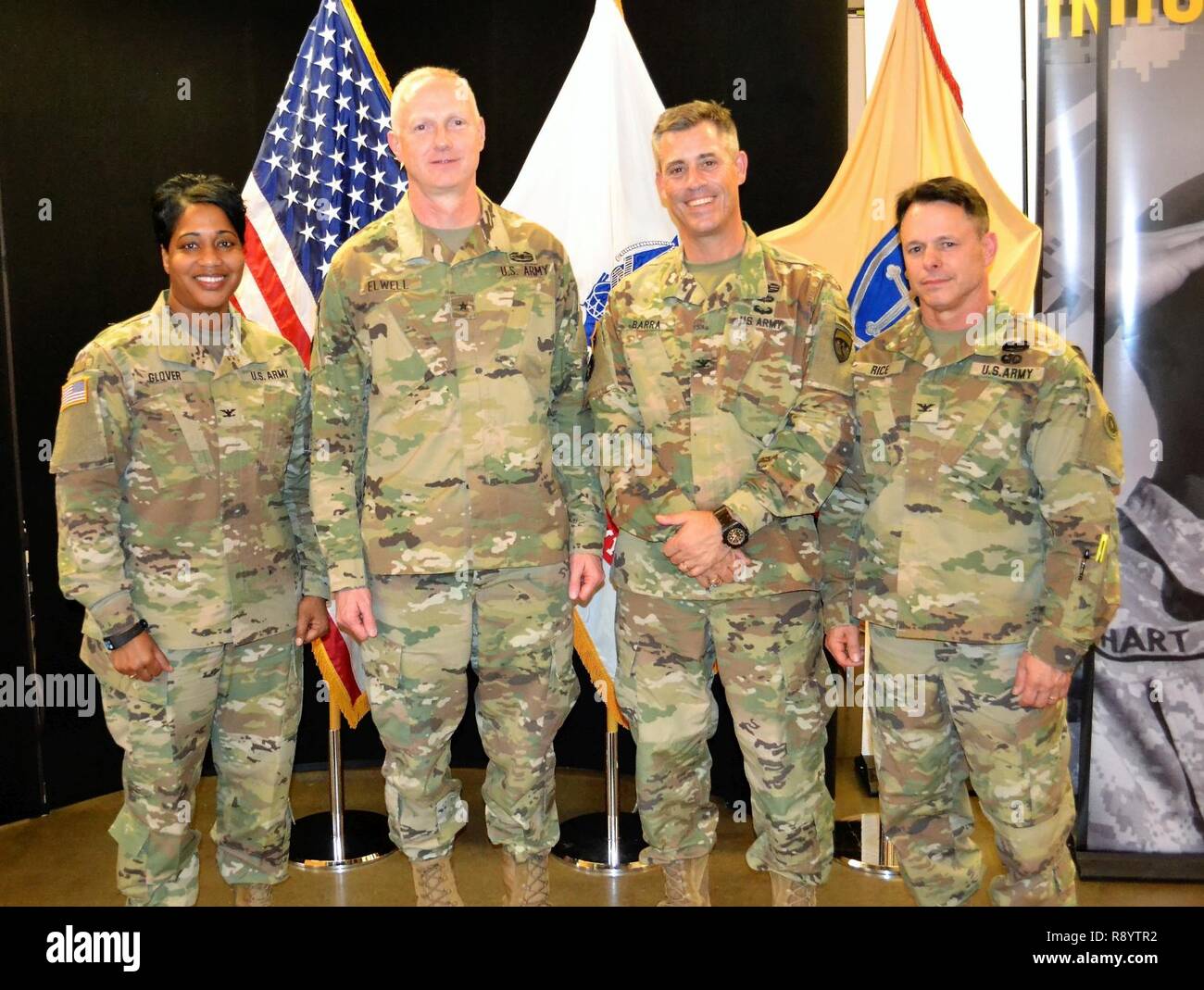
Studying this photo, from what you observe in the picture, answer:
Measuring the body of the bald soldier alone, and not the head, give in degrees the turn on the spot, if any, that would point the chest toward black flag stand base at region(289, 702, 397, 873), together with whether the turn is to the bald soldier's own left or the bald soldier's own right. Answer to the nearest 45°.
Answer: approximately 180°

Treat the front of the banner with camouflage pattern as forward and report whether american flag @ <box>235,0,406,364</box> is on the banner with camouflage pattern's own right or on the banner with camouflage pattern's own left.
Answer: on the banner with camouflage pattern's own right

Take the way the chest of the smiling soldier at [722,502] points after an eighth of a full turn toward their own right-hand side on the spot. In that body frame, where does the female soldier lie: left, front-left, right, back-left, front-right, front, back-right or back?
front-right

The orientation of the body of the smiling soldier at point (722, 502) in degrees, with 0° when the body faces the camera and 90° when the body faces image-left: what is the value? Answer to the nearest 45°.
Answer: approximately 0°

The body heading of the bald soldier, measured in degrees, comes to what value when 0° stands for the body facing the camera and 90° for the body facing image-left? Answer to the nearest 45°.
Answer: approximately 0°
